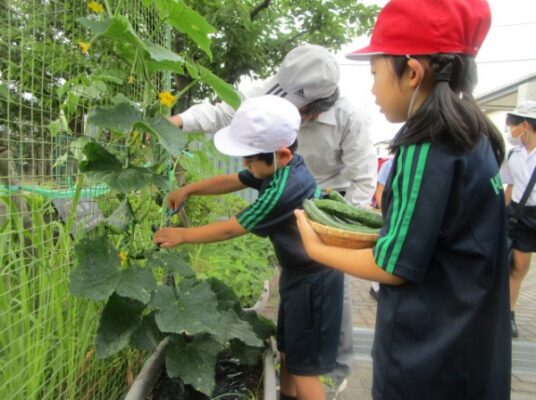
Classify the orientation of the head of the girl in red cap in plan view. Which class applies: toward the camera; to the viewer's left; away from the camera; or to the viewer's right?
to the viewer's left

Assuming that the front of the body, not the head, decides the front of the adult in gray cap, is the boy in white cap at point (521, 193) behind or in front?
behind

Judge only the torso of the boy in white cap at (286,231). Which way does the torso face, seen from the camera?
to the viewer's left

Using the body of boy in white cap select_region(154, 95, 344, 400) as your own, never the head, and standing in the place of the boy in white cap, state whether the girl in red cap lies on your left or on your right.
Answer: on your left

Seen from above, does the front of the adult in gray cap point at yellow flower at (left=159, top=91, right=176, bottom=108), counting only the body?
yes

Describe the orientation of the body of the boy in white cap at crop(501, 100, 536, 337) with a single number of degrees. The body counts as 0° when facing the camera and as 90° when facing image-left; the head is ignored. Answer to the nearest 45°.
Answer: approximately 45°
